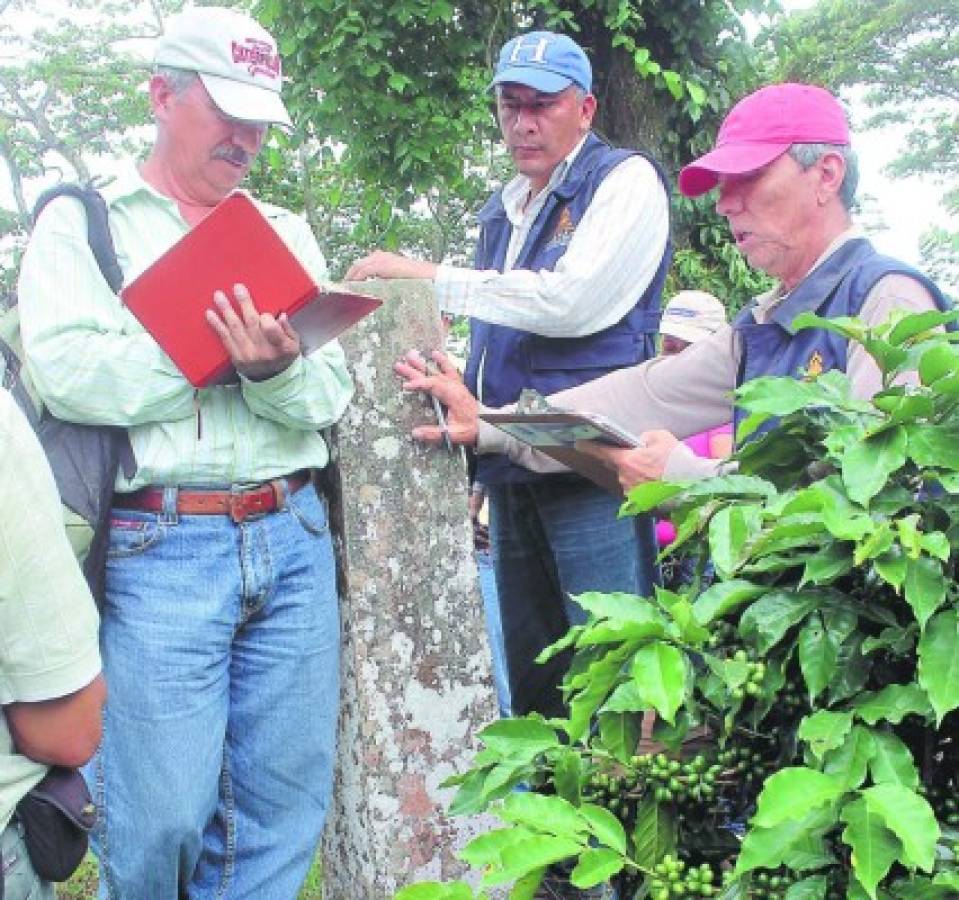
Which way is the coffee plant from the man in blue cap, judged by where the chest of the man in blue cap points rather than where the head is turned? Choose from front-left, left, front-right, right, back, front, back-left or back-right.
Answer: front-left

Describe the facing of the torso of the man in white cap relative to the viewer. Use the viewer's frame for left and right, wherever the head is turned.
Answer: facing the viewer and to the right of the viewer

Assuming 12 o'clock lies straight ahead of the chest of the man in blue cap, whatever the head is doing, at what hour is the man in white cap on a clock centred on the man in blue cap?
The man in white cap is roughly at 12 o'clock from the man in blue cap.

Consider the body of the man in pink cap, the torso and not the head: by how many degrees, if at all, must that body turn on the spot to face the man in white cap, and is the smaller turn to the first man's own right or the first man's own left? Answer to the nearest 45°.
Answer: approximately 45° to the first man's own right

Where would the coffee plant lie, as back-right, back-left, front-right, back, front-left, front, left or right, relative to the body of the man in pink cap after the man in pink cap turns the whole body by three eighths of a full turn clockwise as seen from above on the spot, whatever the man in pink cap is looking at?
back

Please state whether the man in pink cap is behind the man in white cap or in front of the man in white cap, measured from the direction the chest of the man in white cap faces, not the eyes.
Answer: in front

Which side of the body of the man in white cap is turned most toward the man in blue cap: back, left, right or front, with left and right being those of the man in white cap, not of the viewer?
left

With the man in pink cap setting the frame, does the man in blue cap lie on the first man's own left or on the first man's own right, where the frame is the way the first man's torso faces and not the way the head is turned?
on the first man's own right

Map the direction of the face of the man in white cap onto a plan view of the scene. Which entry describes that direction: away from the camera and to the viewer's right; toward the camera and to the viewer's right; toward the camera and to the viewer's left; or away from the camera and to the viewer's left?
toward the camera and to the viewer's right

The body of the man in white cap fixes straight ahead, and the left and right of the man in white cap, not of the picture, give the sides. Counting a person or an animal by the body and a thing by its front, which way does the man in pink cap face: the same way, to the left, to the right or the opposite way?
to the right

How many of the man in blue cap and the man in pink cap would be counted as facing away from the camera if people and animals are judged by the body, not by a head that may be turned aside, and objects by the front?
0

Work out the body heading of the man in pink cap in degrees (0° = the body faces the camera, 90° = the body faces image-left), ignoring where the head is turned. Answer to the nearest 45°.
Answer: approximately 45°
